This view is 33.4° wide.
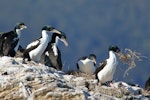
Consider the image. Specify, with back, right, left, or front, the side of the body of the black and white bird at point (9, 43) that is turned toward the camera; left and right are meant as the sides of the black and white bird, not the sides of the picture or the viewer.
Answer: right
